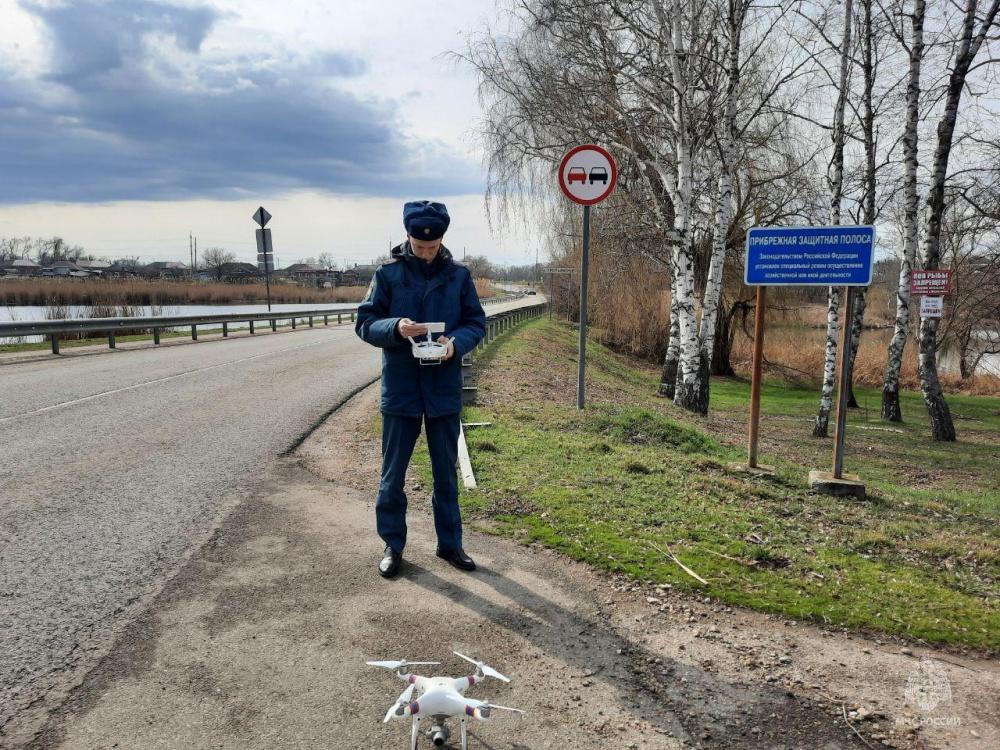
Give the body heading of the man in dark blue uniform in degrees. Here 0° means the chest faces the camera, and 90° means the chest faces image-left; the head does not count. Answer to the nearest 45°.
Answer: approximately 0°

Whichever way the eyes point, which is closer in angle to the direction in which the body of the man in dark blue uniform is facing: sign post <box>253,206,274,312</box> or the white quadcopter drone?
the white quadcopter drone

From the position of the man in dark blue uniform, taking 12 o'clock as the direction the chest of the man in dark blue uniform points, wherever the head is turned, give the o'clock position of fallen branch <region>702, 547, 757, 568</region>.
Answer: The fallen branch is roughly at 9 o'clock from the man in dark blue uniform.

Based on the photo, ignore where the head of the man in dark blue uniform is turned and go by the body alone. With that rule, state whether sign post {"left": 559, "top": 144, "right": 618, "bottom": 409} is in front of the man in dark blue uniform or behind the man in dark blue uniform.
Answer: behind

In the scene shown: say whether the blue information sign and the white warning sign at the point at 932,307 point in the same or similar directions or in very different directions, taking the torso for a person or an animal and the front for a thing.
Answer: same or similar directions

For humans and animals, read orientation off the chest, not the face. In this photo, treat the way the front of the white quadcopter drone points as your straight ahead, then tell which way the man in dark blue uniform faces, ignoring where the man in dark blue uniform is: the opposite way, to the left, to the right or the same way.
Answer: the same way

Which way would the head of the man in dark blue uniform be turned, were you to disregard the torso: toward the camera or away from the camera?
toward the camera

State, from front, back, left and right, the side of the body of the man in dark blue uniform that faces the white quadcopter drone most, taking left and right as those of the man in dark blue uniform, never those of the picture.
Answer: front

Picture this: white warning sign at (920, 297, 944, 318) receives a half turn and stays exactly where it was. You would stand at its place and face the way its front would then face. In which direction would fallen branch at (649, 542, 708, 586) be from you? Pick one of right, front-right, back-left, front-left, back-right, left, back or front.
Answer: back

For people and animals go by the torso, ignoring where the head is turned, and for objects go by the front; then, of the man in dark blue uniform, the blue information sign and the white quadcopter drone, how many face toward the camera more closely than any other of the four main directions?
3

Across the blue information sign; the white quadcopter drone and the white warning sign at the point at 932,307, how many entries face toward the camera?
3

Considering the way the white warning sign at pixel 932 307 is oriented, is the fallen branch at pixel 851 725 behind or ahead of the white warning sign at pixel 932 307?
ahead

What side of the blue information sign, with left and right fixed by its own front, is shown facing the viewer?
front

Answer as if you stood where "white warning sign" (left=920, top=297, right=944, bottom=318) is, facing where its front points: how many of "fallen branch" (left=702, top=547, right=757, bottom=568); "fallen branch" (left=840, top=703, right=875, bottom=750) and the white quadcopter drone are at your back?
0

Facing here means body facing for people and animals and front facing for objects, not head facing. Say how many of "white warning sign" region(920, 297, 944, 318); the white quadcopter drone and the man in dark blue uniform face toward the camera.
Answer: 3

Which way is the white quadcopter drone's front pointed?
toward the camera

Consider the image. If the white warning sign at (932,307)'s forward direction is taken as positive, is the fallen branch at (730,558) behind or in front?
in front
